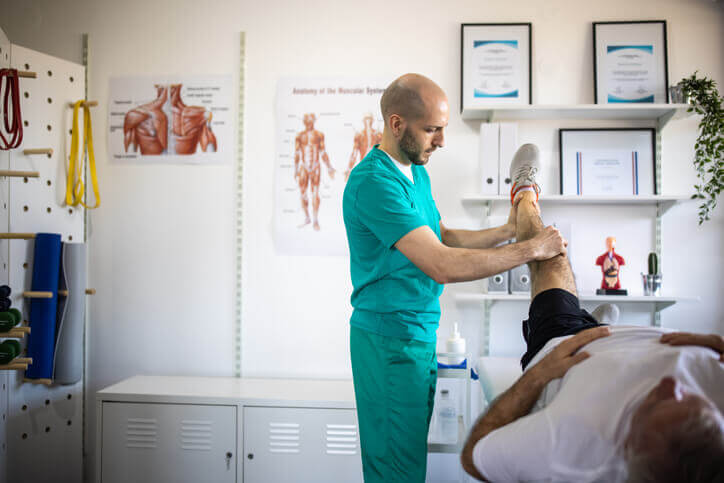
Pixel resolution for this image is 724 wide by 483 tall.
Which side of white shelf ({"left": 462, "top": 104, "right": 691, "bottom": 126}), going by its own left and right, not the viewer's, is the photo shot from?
front

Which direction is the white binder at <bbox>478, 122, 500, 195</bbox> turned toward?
toward the camera

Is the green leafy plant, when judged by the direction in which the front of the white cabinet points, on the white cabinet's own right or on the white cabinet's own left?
on the white cabinet's own left

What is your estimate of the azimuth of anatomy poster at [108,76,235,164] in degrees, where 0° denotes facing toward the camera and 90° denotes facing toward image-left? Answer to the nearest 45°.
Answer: approximately 0°

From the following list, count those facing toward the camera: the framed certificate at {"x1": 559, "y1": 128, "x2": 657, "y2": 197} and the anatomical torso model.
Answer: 2

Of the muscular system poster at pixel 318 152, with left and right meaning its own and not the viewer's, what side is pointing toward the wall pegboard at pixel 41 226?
right

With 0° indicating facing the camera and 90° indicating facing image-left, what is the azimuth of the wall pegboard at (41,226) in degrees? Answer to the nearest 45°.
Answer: approximately 315°

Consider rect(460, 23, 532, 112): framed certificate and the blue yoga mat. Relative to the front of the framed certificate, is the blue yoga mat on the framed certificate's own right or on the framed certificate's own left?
on the framed certificate's own right

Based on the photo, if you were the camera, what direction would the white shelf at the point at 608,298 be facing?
facing the viewer
